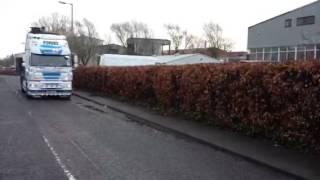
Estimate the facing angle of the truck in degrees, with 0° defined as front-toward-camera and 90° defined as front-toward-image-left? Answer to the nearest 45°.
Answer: approximately 0°
